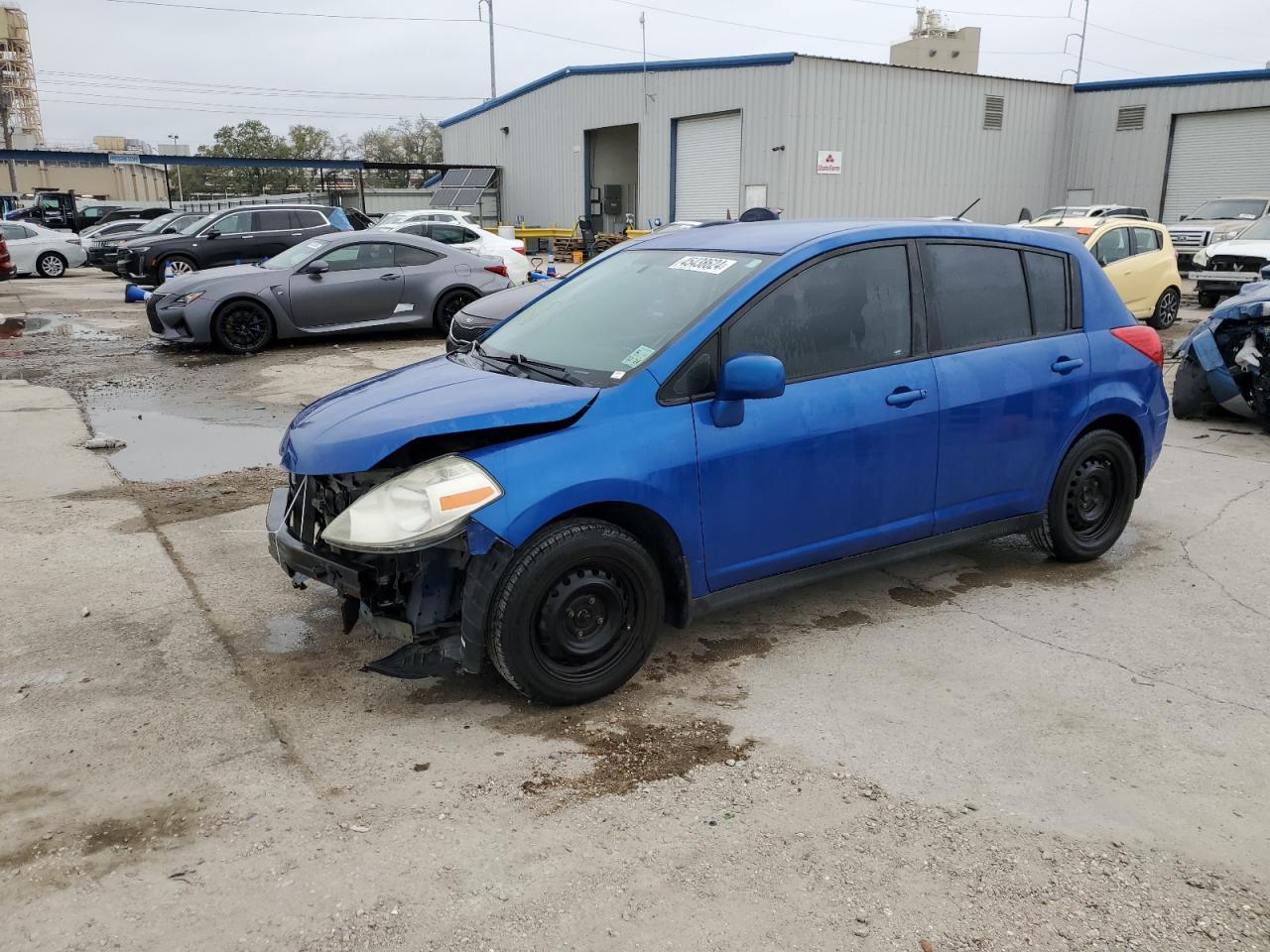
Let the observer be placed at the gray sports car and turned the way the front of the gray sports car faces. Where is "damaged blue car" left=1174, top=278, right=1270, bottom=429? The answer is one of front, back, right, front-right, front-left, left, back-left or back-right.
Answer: back-left

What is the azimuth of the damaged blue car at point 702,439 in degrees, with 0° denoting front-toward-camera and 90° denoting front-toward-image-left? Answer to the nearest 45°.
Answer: approximately 45°

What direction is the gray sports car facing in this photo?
to the viewer's left

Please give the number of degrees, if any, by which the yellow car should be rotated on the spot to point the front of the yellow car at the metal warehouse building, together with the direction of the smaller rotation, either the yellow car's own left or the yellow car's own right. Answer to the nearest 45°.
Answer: approximately 90° to the yellow car's own right

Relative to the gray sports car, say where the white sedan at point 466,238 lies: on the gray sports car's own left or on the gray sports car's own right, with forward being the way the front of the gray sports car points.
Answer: on the gray sports car's own right

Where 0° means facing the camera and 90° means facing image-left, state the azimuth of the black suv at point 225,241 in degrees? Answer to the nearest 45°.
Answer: approximately 45°

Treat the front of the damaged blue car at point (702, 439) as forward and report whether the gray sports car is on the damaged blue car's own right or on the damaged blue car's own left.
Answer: on the damaged blue car's own right

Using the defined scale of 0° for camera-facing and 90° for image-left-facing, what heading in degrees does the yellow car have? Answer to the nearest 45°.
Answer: approximately 45°
